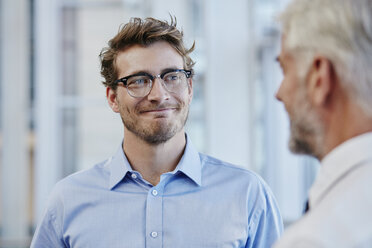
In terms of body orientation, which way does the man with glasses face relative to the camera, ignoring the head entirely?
toward the camera
